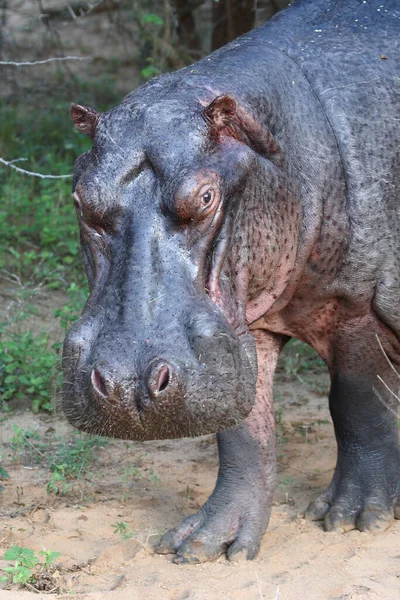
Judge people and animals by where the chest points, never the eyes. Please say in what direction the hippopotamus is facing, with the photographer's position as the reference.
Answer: facing the viewer and to the left of the viewer

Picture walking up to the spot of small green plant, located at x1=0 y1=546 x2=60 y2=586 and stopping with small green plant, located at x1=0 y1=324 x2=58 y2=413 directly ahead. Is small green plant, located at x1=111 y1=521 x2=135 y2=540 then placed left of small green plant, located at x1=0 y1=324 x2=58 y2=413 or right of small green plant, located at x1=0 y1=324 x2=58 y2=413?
right

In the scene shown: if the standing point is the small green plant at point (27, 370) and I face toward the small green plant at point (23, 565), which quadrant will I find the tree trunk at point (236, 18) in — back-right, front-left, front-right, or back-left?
back-left

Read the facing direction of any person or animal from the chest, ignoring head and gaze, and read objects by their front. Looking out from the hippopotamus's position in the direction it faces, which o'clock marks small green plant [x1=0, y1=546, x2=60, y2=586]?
The small green plant is roughly at 12 o'clock from the hippopotamus.

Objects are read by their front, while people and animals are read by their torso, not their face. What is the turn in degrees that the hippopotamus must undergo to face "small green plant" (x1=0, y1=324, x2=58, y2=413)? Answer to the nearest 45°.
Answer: approximately 90° to its right

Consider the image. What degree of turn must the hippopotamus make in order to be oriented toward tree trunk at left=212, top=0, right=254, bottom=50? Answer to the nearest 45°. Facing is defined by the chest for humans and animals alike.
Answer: approximately 135° to its right
